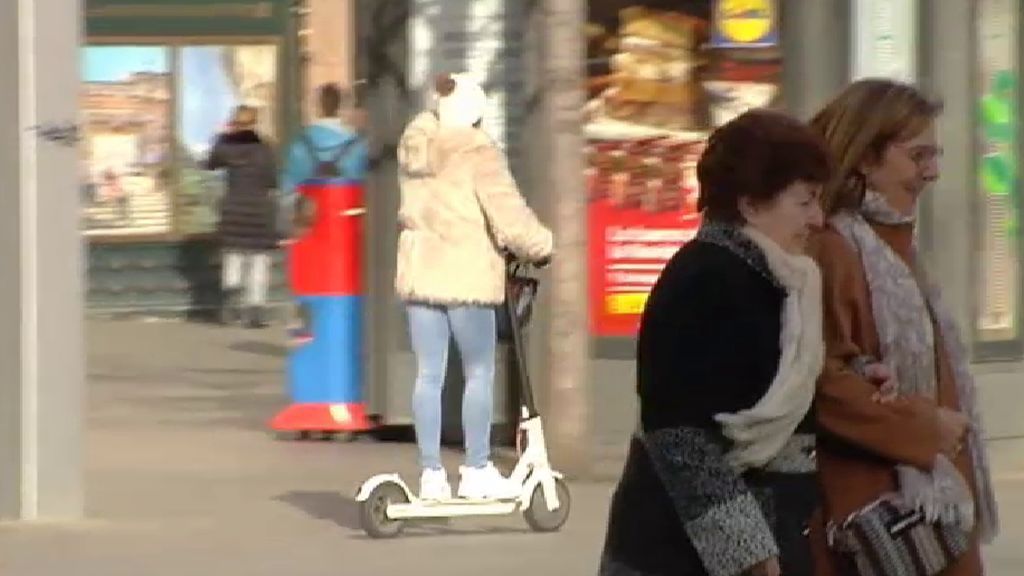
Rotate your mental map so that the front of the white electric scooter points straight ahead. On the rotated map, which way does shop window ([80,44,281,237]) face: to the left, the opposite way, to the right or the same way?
to the right

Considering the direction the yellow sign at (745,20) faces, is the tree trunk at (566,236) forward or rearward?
forward

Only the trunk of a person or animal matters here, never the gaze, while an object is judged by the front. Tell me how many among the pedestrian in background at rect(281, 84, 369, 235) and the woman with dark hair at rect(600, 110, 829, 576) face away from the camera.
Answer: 1

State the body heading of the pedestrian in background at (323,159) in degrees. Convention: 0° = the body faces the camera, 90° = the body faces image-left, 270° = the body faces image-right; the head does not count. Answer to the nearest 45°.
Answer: approximately 180°

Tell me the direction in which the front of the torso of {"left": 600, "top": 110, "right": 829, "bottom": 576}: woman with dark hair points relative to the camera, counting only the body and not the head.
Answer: to the viewer's right

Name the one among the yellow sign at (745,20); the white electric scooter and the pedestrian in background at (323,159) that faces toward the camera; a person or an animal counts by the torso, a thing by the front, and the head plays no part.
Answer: the yellow sign

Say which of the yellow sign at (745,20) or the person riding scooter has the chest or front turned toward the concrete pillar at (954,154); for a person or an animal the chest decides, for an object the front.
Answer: the person riding scooter

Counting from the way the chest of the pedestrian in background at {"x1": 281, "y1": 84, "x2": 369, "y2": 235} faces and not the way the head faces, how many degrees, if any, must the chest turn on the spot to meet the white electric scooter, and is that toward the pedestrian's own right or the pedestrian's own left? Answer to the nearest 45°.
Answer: approximately 180°

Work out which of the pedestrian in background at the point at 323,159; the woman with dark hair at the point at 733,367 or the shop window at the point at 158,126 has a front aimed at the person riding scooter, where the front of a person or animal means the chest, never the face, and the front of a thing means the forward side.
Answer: the shop window

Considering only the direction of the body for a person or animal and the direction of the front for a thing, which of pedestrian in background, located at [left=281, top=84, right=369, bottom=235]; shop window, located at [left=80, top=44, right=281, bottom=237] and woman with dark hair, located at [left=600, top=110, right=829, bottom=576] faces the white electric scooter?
the shop window

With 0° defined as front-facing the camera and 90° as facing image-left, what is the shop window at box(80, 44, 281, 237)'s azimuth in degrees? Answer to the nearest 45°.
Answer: approximately 0°

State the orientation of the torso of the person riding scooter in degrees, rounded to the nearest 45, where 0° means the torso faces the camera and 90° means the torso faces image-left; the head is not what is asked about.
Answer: approximately 225°

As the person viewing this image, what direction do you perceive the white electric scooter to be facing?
facing to the right of the viewer

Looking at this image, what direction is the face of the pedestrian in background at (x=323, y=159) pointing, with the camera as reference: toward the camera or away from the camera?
away from the camera

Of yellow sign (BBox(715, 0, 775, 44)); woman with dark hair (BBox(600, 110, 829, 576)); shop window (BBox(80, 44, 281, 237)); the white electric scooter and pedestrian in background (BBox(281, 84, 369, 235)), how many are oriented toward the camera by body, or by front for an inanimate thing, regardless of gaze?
2
